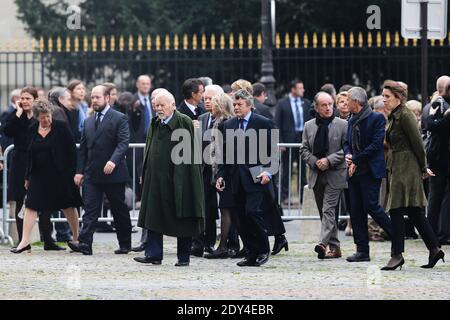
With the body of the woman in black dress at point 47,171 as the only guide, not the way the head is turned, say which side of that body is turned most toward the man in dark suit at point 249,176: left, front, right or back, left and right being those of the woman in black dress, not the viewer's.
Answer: left

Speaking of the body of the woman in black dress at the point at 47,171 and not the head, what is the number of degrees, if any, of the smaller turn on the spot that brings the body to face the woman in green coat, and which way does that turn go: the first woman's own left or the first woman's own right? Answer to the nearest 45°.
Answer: approximately 90° to the first woman's own left

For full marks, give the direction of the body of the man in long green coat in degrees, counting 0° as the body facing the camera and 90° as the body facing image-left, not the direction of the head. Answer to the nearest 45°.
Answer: approximately 45°

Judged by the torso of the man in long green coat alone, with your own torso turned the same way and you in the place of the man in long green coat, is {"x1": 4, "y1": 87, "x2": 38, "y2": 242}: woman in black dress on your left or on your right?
on your right

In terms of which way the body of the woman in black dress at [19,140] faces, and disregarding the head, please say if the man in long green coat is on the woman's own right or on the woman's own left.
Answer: on the woman's own left
